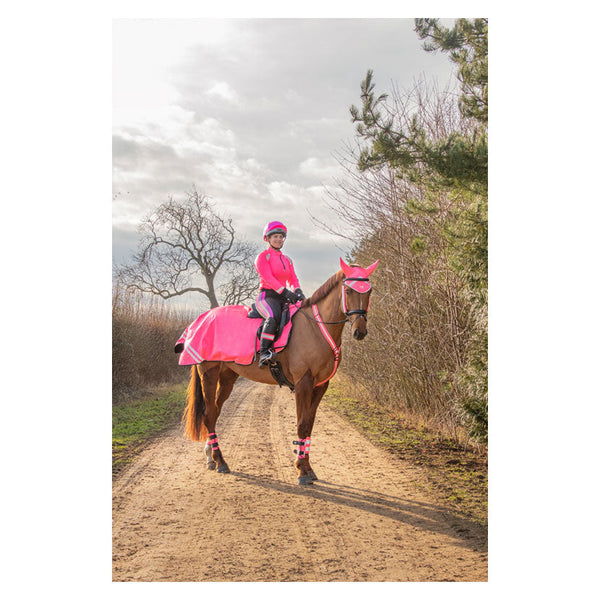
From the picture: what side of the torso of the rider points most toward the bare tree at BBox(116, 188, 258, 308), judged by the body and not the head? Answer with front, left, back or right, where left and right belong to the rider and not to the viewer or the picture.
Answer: back

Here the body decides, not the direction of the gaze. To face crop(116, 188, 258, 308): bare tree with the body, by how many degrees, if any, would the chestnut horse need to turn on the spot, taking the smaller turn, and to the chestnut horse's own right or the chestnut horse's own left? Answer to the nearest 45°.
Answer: approximately 180°

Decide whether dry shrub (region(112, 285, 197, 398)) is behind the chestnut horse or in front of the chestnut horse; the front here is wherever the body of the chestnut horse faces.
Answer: behind

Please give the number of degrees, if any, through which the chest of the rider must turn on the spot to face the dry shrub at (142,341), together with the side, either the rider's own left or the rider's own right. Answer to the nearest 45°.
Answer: approximately 180°

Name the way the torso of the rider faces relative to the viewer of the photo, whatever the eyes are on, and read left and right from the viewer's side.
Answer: facing the viewer and to the right of the viewer

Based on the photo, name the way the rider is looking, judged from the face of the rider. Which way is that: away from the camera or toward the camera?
toward the camera
